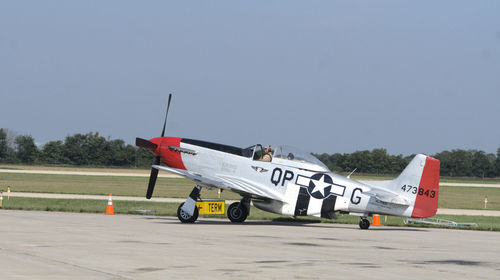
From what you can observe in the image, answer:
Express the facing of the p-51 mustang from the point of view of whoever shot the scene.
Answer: facing to the left of the viewer

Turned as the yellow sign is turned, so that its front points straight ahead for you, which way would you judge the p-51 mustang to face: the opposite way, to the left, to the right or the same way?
to the right

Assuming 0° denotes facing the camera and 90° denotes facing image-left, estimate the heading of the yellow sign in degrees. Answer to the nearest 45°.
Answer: approximately 0°
